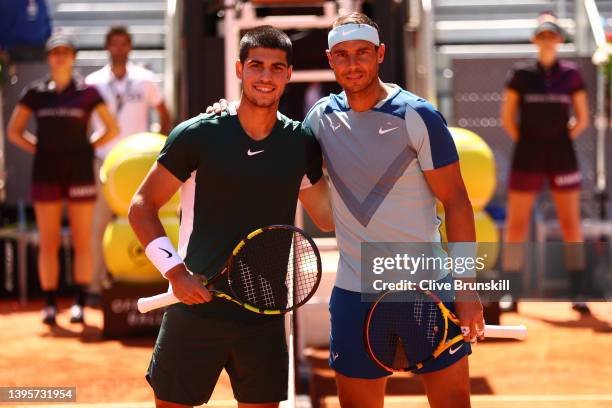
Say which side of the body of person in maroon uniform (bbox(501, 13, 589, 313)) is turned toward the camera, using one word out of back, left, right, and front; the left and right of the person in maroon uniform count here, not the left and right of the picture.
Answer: front

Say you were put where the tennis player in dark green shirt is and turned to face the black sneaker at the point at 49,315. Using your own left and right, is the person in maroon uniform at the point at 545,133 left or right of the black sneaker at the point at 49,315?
right

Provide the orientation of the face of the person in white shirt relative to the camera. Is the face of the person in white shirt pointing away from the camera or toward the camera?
toward the camera

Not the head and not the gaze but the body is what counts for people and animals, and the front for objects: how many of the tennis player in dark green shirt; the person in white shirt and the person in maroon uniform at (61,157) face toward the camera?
3

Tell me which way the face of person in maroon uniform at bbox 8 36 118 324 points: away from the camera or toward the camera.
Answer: toward the camera

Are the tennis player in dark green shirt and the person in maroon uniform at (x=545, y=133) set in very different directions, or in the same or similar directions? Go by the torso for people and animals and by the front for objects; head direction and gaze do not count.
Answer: same or similar directions

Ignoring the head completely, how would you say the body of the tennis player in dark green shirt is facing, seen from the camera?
toward the camera

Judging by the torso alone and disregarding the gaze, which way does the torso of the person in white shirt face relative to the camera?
toward the camera

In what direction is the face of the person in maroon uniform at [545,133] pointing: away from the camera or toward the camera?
toward the camera

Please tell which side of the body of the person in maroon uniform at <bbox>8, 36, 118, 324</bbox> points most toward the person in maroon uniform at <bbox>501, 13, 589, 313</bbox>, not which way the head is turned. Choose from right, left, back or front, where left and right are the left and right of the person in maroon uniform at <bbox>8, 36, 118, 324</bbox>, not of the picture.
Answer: left

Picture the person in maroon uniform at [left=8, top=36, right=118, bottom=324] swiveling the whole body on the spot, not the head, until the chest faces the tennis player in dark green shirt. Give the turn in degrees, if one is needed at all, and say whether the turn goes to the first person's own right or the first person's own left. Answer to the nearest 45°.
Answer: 0° — they already face them

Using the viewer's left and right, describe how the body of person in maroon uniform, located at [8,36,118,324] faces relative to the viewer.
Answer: facing the viewer

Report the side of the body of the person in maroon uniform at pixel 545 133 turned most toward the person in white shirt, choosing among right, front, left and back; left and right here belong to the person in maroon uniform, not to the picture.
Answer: right
